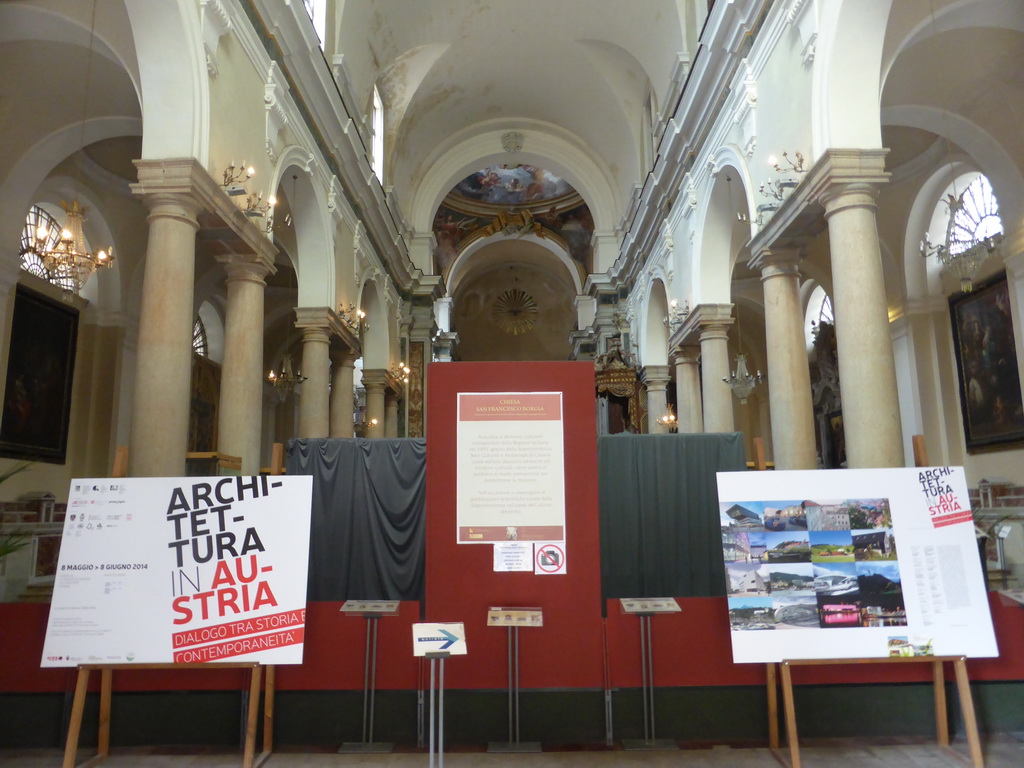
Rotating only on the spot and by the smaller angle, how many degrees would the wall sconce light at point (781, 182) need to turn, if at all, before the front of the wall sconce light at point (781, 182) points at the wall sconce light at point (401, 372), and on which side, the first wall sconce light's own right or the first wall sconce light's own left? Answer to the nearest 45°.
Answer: approximately 45° to the first wall sconce light's own right

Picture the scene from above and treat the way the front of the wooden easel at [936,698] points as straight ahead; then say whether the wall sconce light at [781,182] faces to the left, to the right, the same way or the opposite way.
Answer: to the right

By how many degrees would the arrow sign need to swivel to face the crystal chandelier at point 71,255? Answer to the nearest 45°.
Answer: approximately 135° to its right

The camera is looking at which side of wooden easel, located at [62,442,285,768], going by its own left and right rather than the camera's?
front

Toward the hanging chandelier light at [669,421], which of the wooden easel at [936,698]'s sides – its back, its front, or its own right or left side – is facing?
back

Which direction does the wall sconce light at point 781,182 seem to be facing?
to the viewer's left

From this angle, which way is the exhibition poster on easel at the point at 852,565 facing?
toward the camera

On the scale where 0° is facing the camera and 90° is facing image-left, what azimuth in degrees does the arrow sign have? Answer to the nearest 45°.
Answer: approximately 0°

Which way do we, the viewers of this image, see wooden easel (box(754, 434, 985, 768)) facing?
facing the viewer

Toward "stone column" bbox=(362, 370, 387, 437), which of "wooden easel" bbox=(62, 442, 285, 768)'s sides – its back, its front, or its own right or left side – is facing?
back
